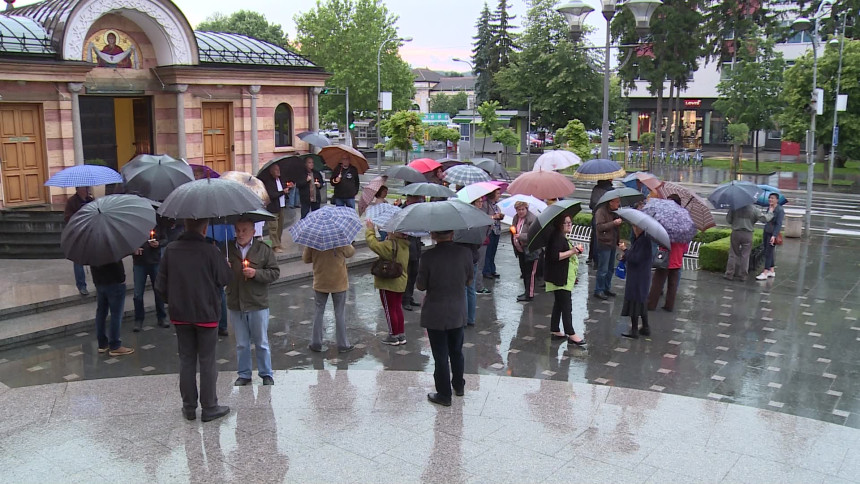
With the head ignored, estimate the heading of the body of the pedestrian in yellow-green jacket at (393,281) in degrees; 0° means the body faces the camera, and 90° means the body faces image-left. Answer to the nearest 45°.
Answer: approximately 135°

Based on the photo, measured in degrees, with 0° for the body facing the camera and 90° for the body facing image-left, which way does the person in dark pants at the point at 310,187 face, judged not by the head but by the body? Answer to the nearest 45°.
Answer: approximately 315°

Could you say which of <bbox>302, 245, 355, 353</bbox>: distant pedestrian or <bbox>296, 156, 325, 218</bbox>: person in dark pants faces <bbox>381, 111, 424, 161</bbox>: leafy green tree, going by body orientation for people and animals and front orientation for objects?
the distant pedestrian

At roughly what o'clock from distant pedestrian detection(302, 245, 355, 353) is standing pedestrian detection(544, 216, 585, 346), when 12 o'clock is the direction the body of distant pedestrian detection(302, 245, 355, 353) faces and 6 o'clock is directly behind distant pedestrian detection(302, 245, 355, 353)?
standing pedestrian detection(544, 216, 585, 346) is roughly at 3 o'clock from distant pedestrian detection(302, 245, 355, 353).

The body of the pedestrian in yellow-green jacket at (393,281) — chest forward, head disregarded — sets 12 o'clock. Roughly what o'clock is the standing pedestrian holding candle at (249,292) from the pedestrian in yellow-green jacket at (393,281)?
the standing pedestrian holding candle at (249,292) is roughly at 9 o'clock from the pedestrian in yellow-green jacket at (393,281).

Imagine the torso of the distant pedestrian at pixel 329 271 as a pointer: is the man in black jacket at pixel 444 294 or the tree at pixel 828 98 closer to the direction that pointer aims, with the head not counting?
the tree

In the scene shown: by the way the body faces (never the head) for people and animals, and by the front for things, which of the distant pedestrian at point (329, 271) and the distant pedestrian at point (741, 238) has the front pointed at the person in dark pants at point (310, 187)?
the distant pedestrian at point (329, 271)

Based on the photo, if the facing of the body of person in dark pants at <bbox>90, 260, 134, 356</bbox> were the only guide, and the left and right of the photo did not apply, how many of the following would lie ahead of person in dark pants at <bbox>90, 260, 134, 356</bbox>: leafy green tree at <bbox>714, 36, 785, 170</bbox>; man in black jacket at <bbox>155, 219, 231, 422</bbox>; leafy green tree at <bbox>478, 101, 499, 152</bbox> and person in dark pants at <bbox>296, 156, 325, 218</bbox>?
3

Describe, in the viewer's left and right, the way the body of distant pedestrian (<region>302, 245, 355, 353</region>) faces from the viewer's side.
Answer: facing away from the viewer
